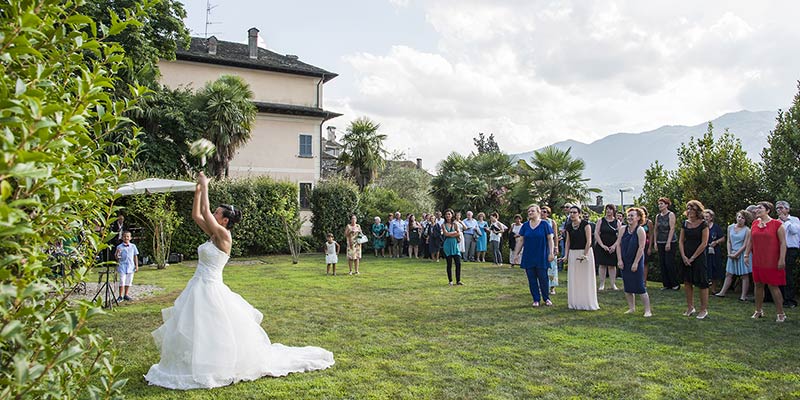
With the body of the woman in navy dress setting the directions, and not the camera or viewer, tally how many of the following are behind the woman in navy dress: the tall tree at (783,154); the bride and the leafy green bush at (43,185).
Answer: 1

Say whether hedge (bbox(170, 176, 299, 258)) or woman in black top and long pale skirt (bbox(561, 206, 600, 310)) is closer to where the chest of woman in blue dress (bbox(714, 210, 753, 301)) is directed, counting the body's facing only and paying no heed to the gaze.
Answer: the woman in black top and long pale skirt

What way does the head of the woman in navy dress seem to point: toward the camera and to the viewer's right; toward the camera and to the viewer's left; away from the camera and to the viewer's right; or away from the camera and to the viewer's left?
toward the camera and to the viewer's left

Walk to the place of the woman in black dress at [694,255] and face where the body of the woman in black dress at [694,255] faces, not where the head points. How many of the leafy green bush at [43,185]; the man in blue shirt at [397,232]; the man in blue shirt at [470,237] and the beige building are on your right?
3

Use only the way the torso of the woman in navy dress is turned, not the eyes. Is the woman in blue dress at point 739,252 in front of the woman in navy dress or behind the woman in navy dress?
behind

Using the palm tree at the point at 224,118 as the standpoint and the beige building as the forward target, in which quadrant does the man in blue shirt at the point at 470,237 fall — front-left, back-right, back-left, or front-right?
back-right

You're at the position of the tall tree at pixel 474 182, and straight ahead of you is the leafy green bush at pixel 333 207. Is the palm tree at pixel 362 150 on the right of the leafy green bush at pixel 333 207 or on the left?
right

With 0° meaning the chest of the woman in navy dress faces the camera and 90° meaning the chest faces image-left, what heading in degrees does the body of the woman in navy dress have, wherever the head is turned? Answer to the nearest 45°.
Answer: approximately 45°

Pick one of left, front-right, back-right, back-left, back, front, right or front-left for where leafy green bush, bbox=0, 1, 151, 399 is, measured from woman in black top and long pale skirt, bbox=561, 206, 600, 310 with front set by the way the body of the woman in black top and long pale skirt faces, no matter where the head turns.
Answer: front-left

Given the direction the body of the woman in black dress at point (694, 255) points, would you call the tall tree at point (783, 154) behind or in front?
behind

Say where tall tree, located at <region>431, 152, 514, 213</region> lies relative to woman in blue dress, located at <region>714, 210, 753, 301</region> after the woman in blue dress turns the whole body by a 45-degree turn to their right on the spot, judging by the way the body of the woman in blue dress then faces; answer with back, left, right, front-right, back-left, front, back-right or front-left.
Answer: front-right

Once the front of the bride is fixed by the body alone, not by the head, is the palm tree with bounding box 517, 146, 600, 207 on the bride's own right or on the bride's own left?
on the bride's own right

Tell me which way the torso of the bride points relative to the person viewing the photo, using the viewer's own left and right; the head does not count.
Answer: facing to the left of the viewer

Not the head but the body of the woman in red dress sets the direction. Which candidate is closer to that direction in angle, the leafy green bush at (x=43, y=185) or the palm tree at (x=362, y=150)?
the leafy green bush

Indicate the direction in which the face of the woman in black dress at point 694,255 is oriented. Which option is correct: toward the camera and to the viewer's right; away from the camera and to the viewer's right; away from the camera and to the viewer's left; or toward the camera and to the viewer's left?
toward the camera and to the viewer's left

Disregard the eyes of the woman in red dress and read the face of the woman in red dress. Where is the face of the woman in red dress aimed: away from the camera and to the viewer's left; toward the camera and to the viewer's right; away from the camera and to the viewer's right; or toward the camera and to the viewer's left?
toward the camera and to the viewer's left
